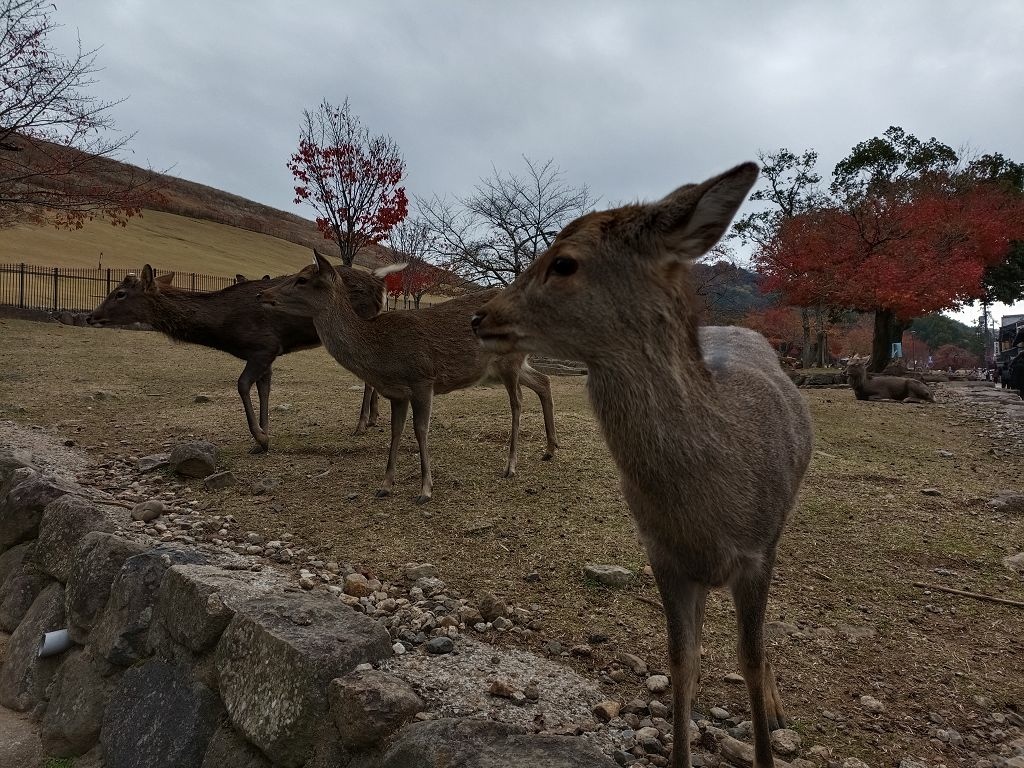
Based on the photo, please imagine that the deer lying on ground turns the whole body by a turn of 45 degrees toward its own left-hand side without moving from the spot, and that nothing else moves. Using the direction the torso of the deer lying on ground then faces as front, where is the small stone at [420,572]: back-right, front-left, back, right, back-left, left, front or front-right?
front-left

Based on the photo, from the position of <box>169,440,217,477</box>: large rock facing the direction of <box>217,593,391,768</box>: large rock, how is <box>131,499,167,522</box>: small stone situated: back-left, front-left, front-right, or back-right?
front-right

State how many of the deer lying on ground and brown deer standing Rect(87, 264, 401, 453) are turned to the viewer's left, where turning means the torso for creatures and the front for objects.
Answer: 2

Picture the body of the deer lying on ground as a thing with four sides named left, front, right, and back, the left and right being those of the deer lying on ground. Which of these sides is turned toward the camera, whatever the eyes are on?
left

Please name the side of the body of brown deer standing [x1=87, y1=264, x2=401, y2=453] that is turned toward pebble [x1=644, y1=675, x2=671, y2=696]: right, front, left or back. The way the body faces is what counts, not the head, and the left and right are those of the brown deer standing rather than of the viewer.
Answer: left

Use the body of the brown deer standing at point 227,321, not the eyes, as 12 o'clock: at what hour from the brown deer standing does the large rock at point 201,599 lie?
The large rock is roughly at 9 o'clock from the brown deer standing.

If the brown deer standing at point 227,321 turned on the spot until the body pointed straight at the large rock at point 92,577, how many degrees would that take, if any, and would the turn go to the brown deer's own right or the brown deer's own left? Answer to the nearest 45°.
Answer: approximately 90° to the brown deer's own left

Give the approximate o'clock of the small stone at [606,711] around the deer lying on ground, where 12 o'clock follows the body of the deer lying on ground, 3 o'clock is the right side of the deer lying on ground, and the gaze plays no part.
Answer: The small stone is roughly at 9 o'clock from the deer lying on ground.

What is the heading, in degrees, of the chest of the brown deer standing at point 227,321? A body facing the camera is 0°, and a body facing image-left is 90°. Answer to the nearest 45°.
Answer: approximately 90°

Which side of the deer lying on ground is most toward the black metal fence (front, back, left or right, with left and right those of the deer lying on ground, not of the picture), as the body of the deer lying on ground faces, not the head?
front

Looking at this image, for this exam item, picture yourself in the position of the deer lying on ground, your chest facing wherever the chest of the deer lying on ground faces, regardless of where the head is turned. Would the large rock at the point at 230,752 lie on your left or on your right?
on your left

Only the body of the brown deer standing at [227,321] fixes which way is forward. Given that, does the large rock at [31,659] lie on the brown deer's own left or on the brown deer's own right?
on the brown deer's own left

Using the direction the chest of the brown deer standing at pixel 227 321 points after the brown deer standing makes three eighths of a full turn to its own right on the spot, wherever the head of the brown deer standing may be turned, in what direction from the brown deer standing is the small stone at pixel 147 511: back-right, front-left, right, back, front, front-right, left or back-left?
back-right

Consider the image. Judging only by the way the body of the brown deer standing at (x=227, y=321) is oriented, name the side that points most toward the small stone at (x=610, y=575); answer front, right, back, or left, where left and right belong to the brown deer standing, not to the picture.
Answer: left
